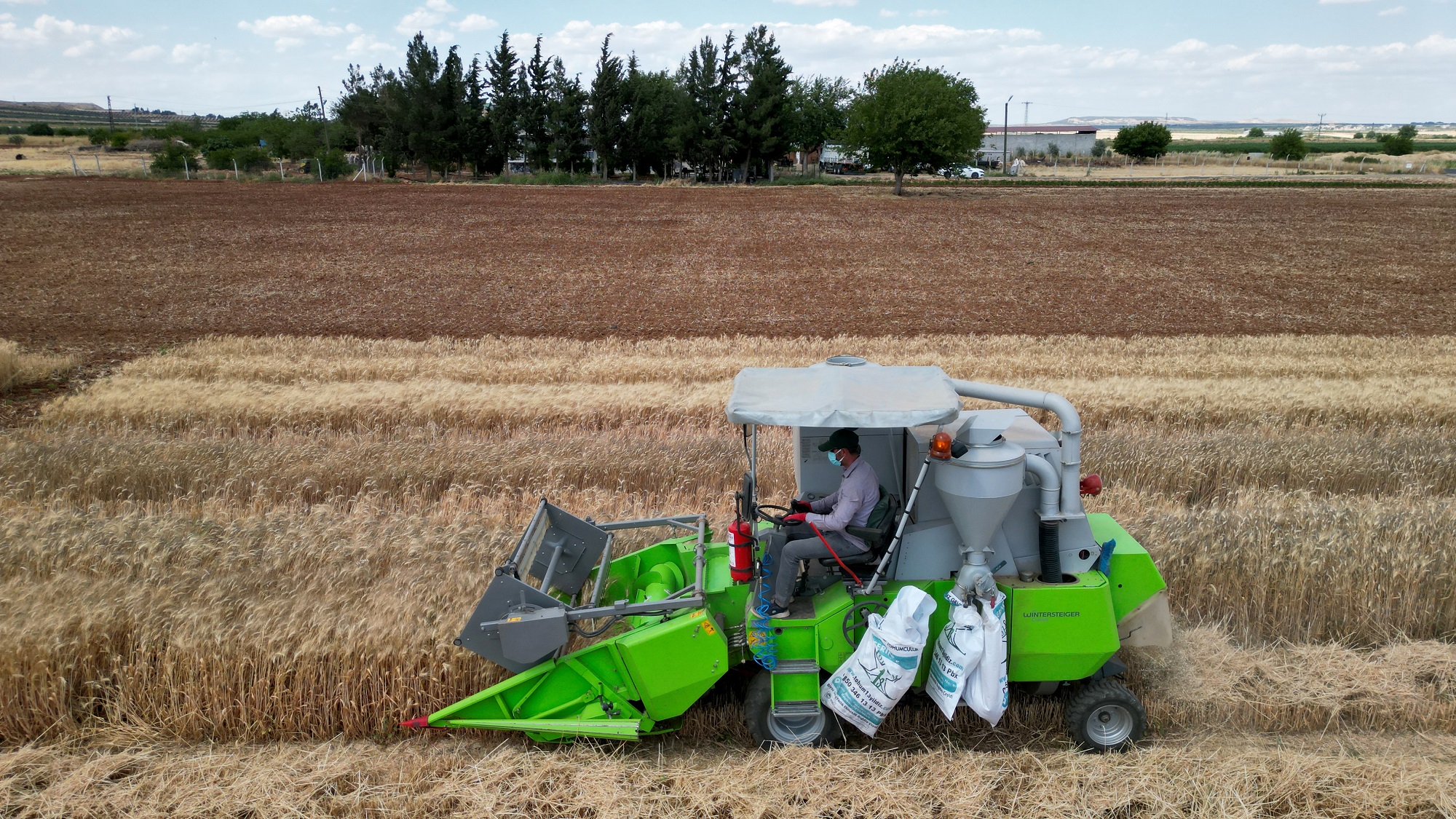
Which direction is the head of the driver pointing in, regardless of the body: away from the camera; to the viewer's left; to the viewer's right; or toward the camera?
to the viewer's left

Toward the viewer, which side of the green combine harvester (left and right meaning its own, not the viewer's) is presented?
left

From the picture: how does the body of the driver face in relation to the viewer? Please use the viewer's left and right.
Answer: facing to the left of the viewer
